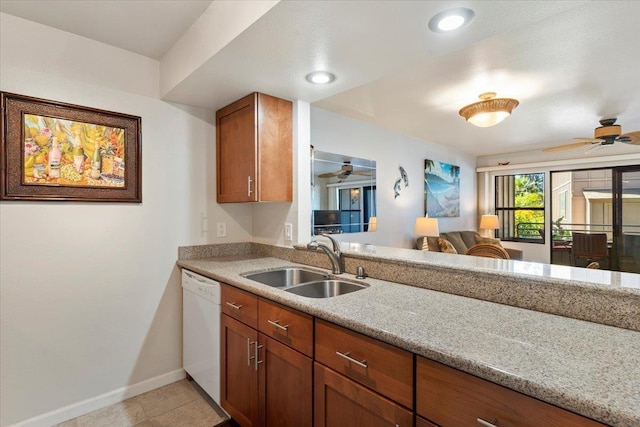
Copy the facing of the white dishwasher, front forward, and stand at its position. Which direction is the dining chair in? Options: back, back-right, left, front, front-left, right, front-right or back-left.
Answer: back-left

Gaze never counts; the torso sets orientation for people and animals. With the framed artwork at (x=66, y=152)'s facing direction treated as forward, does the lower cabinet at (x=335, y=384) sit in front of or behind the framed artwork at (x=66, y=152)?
in front

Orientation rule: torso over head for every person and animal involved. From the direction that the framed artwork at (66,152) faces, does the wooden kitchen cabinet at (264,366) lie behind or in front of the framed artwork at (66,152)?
in front

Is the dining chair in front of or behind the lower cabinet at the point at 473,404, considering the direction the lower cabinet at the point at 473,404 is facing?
behind

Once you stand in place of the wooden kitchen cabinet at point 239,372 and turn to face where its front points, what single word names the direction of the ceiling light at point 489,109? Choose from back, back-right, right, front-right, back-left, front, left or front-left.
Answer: back-left

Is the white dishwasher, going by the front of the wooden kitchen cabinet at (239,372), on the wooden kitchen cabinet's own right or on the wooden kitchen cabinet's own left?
on the wooden kitchen cabinet's own right

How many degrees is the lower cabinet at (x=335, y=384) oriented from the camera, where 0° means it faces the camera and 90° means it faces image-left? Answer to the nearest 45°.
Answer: approximately 45°

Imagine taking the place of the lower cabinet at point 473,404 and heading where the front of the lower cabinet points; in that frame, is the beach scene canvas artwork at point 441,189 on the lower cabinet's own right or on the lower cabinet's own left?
on the lower cabinet's own right

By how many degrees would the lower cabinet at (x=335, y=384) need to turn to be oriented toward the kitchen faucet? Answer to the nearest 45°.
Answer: approximately 135° to its right

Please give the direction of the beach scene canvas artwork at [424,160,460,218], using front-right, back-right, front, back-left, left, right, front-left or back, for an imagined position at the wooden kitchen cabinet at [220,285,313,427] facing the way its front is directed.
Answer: back

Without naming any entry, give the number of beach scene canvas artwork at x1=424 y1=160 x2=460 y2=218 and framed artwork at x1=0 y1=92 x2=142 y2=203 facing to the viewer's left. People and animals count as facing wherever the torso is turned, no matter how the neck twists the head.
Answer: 0

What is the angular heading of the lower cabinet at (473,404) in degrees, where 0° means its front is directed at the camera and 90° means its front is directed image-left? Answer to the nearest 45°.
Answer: approximately 45°

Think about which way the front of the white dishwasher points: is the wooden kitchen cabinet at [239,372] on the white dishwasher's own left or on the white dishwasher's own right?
on the white dishwasher's own left

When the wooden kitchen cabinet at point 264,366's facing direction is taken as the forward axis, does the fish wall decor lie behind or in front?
behind

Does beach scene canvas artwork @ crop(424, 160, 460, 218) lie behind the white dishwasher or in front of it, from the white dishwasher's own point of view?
behind
